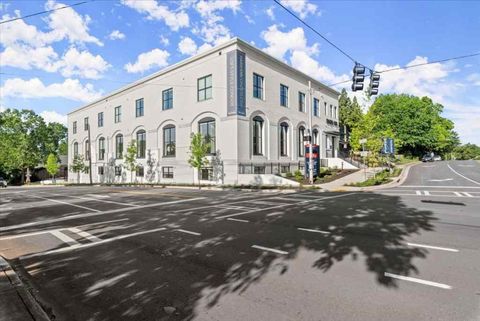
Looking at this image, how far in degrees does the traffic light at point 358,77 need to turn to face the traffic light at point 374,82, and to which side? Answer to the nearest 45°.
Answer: approximately 45° to its left
